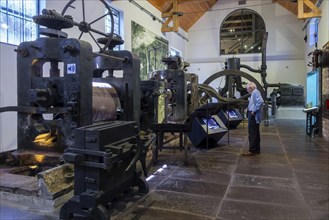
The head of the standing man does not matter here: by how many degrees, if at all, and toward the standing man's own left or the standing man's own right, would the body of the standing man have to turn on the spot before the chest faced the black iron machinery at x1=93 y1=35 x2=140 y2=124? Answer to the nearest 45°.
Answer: approximately 45° to the standing man's own left

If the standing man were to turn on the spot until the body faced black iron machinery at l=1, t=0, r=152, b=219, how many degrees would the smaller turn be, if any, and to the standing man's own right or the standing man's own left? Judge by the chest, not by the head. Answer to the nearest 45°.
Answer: approximately 45° to the standing man's own left

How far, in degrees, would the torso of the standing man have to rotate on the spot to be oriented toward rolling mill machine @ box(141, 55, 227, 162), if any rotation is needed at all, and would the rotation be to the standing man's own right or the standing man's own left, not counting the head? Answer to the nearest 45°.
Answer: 0° — they already face it

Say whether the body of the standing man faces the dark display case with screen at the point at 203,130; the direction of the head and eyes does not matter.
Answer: yes

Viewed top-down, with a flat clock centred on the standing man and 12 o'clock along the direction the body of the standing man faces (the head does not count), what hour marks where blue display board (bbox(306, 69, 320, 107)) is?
The blue display board is roughly at 4 o'clock from the standing man.

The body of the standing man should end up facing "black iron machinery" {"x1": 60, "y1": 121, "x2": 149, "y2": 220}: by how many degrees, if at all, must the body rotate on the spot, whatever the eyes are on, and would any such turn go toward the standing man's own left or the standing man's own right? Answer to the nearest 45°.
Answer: approximately 90° to the standing man's own left

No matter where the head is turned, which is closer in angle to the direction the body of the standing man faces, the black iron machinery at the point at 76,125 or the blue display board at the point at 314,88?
the black iron machinery

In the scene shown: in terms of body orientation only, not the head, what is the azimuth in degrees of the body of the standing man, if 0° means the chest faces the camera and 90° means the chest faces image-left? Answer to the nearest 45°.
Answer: approximately 90°
